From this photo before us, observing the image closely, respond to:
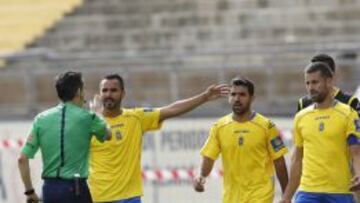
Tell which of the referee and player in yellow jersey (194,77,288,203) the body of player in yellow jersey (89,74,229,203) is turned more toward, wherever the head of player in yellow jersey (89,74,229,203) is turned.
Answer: the referee

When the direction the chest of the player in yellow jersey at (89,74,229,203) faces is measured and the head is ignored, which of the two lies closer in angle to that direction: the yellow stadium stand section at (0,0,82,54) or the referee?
the referee

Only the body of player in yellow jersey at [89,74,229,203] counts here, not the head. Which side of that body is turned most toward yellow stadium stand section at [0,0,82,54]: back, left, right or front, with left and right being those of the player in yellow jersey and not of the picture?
back

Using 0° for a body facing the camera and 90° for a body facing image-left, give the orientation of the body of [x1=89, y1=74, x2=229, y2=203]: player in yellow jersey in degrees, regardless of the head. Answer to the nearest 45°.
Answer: approximately 0°

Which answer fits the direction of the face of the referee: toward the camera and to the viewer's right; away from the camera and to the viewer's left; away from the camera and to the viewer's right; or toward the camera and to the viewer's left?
away from the camera and to the viewer's right

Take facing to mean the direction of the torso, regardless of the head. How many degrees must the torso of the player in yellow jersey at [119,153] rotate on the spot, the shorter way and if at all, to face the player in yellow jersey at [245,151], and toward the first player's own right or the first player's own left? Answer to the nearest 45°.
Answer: approximately 90° to the first player's own left
